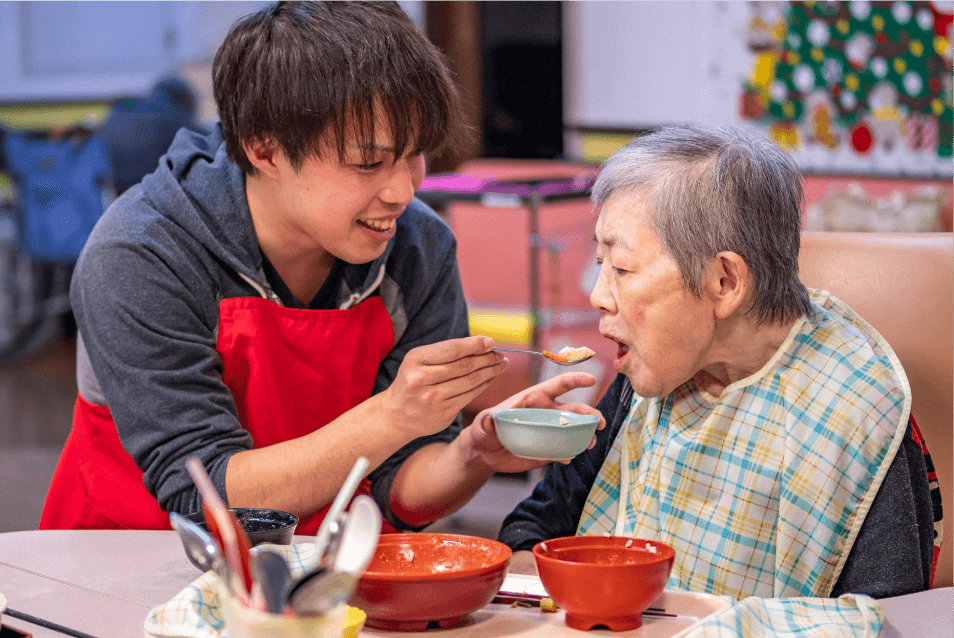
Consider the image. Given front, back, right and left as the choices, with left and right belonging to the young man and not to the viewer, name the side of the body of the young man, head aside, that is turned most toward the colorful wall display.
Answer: left

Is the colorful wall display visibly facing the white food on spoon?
yes

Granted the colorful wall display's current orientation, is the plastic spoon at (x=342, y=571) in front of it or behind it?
in front

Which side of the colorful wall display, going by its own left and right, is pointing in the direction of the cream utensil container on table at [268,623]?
front

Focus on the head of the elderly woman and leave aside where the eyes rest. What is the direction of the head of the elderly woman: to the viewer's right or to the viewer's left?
to the viewer's left

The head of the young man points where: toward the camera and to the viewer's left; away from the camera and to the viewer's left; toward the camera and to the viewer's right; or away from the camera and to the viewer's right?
toward the camera and to the viewer's right

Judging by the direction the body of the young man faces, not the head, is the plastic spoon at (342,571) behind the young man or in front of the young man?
in front

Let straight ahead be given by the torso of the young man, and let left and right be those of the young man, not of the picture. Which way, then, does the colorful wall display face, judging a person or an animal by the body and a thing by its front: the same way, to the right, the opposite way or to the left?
to the right

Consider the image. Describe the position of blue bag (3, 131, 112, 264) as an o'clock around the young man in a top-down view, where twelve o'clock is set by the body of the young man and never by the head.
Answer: The blue bag is roughly at 7 o'clock from the young man.

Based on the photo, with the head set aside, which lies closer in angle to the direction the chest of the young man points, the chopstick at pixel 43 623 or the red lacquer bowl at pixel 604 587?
the red lacquer bowl

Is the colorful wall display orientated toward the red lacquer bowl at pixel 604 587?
yes

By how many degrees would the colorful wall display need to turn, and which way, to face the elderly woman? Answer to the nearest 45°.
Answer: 0° — it already faces them

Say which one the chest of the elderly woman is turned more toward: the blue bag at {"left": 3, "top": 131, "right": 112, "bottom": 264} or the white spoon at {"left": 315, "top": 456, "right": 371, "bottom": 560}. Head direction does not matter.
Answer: the white spoon

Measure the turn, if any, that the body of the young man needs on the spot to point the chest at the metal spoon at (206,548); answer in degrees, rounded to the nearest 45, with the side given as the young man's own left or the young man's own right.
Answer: approximately 45° to the young man's own right

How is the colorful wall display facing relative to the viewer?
toward the camera

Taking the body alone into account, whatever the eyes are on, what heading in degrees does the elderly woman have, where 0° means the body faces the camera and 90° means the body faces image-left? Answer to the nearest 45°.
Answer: approximately 45°

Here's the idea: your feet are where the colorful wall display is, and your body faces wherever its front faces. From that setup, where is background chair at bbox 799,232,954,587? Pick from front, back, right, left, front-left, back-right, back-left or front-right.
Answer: front

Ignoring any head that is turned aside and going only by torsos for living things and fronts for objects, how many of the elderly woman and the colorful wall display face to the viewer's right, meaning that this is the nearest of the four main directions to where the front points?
0

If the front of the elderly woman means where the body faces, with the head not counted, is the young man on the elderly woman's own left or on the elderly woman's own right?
on the elderly woman's own right

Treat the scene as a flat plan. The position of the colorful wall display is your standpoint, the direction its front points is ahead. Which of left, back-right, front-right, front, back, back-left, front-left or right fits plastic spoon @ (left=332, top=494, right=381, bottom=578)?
front

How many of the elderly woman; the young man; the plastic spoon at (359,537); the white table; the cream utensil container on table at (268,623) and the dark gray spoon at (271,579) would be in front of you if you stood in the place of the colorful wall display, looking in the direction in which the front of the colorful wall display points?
6
